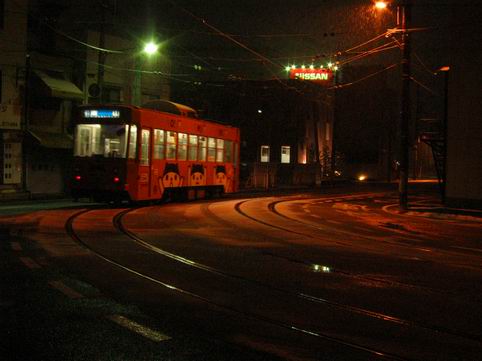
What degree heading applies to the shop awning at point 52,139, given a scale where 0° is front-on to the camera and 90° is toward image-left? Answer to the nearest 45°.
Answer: approximately 315°

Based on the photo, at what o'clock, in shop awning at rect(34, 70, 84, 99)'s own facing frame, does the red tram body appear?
The red tram body is roughly at 1 o'clock from the shop awning.
